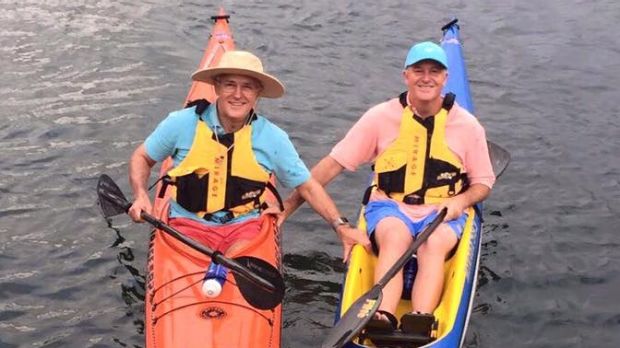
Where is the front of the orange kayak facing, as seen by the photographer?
facing the viewer

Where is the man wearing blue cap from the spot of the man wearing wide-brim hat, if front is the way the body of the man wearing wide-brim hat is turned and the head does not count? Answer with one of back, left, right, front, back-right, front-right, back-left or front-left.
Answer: left

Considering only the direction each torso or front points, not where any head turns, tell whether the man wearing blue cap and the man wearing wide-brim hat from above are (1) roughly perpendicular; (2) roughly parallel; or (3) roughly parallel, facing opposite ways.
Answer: roughly parallel

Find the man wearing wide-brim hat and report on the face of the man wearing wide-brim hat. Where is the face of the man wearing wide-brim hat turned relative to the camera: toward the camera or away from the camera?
toward the camera

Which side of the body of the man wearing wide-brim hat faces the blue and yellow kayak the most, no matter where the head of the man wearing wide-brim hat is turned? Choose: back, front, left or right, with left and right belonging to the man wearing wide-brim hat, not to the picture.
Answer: left

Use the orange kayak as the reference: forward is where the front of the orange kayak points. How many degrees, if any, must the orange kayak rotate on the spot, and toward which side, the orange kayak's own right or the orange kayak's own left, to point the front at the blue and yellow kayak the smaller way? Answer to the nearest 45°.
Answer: approximately 90° to the orange kayak's own left

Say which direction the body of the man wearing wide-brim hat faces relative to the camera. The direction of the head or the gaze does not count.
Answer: toward the camera

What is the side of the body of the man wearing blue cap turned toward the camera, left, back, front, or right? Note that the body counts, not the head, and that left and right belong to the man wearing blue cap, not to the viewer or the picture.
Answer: front

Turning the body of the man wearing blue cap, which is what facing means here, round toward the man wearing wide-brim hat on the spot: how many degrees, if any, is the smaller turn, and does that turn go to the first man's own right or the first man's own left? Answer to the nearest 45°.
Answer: approximately 90° to the first man's own right
